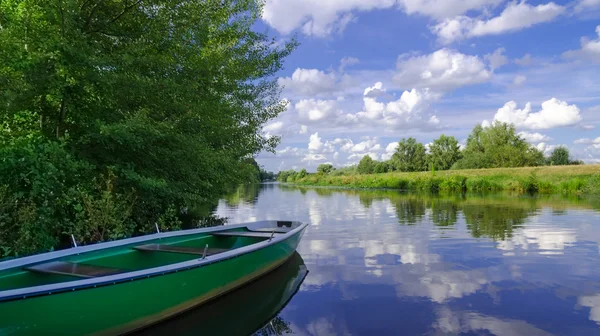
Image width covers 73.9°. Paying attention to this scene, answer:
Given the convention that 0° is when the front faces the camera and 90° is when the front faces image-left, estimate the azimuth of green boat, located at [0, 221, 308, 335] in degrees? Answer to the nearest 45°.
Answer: approximately 225°

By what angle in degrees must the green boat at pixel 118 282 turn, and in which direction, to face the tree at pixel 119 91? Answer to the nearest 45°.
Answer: approximately 45° to its left
